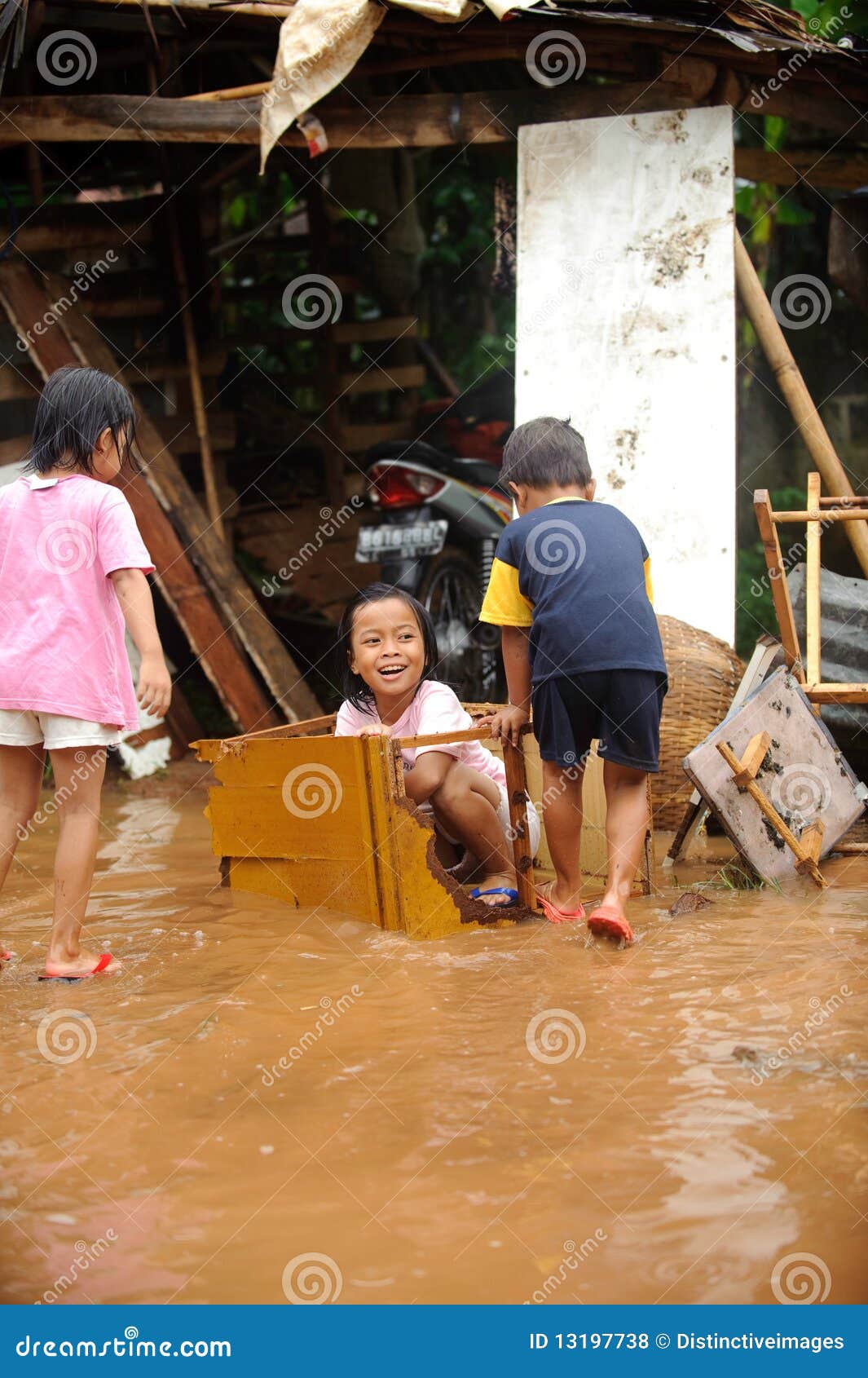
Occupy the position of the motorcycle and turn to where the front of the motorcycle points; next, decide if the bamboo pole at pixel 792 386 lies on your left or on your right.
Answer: on your right

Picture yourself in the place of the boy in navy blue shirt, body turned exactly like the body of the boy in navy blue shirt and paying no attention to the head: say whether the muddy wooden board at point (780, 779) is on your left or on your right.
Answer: on your right

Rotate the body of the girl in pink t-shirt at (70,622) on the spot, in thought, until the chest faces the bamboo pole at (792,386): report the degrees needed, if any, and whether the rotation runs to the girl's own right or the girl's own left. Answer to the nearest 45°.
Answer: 0° — they already face it

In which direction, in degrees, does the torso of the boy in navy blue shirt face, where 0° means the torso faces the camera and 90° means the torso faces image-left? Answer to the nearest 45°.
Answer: approximately 135°

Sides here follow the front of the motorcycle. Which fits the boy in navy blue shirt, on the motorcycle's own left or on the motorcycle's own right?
on the motorcycle's own right

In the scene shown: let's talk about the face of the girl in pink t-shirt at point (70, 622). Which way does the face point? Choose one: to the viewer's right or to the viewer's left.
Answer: to the viewer's right

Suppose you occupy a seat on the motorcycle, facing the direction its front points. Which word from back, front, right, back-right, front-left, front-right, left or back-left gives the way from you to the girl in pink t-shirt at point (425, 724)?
back-right

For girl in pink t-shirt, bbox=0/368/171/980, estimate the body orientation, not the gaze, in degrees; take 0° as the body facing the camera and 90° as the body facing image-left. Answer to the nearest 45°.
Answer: approximately 225°

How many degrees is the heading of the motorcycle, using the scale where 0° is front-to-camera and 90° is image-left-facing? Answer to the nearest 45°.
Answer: approximately 225°

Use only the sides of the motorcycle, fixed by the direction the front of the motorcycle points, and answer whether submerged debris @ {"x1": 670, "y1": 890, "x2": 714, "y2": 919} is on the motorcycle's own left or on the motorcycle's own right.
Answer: on the motorcycle's own right

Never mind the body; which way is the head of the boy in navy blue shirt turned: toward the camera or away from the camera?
away from the camera
